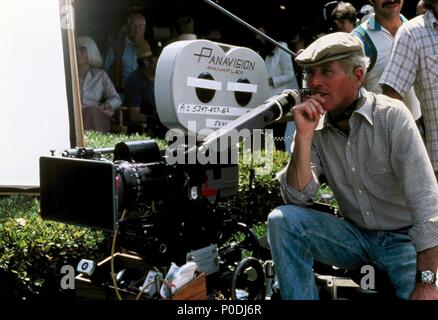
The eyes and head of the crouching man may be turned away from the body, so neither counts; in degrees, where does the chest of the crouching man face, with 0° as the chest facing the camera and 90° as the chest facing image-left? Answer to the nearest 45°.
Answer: approximately 45°

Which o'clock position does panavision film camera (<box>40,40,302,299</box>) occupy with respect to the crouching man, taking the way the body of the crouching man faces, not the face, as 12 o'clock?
The panavision film camera is roughly at 1 o'clock from the crouching man.

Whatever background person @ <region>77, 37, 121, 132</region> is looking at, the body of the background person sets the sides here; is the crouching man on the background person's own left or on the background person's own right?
on the background person's own left

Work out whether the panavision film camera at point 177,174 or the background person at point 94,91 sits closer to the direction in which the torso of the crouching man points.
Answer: the panavision film camera

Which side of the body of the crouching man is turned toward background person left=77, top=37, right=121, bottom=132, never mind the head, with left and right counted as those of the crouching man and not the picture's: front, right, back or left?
right

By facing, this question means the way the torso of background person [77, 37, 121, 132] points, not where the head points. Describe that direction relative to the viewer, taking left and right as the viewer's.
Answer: facing the viewer and to the left of the viewer

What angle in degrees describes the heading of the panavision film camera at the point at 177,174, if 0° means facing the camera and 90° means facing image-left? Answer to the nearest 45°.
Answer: approximately 45°

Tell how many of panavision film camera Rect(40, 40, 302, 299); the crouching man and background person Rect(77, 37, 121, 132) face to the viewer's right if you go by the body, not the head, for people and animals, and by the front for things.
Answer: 0

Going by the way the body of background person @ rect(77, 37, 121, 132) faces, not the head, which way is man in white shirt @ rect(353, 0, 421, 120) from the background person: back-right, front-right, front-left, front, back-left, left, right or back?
left
